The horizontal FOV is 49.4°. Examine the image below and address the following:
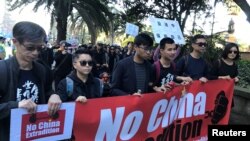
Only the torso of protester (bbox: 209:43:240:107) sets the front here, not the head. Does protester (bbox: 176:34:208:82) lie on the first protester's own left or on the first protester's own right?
on the first protester's own right

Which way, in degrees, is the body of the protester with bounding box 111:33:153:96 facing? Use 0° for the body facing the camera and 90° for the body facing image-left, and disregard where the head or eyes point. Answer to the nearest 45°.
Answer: approximately 315°

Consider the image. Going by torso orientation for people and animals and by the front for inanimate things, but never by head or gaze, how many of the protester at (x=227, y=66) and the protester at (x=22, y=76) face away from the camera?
0

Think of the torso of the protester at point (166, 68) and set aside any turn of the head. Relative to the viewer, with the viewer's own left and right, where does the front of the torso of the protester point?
facing the viewer and to the right of the viewer

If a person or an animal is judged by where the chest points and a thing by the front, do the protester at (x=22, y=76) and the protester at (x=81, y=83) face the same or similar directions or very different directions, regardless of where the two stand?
same or similar directions

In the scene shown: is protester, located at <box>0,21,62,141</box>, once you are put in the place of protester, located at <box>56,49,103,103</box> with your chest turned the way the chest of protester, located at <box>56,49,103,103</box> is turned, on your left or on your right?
on your right

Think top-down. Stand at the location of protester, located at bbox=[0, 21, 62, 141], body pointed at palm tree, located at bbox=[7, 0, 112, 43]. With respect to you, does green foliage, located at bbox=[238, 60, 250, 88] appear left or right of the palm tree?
right

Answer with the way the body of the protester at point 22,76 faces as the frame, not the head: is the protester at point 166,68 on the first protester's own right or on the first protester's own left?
on the first protester's own left

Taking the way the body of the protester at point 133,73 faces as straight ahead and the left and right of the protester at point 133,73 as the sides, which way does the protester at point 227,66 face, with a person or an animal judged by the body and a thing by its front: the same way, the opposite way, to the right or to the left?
the same way

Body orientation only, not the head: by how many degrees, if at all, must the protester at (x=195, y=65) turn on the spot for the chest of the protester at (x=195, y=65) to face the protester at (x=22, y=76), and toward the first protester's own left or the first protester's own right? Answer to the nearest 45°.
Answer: approximately 90° to the first protester's own right

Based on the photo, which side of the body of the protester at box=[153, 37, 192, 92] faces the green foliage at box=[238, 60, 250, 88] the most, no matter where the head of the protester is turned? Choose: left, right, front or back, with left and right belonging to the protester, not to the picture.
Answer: left

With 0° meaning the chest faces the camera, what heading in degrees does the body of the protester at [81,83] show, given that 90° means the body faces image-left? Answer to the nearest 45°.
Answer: approximately 315°

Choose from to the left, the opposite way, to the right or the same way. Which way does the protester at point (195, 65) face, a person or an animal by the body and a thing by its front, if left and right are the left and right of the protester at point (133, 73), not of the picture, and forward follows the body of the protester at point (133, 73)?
the same way

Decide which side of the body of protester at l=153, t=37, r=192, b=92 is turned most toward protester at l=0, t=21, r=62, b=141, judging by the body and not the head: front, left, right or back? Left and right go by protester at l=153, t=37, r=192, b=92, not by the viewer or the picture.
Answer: right

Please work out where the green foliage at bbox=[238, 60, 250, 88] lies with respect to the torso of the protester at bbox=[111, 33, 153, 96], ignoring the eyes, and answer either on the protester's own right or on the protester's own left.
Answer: on the protester's own left

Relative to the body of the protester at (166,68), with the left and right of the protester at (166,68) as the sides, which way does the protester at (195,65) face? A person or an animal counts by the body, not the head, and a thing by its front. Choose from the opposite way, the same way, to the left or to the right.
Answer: the same way

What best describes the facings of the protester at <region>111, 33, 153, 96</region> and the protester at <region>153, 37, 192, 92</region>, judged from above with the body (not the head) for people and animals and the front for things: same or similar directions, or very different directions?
same or similar directions

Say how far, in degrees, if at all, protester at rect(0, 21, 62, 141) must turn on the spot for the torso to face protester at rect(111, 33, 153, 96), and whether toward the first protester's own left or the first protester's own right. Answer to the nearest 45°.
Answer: approximately 90° to the first protester's own left

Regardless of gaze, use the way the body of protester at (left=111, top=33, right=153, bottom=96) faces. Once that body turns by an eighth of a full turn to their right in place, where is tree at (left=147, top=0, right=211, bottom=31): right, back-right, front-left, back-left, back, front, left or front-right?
back
